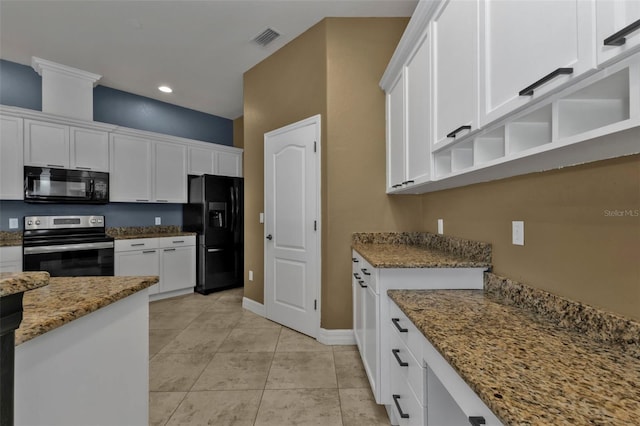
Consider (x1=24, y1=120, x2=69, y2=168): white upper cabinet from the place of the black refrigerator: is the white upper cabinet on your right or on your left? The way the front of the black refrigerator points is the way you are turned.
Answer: on your right

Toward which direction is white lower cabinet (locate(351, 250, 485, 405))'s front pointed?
to the viewer's left

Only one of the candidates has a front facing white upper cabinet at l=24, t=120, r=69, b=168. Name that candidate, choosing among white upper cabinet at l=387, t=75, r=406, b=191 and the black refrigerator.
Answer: white upper cabinet at l=387, t=75, r=406, b=191

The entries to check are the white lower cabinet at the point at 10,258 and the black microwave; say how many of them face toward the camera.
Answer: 2

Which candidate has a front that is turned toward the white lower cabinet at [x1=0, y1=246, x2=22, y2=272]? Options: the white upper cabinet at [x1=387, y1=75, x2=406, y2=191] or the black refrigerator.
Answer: the white upper cabinet

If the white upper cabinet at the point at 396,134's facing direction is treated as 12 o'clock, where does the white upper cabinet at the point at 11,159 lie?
the white upper cabinet at the point at 11,159 is roughly at 12 o'clock from the white upper cabinet at the point at 396,134.
